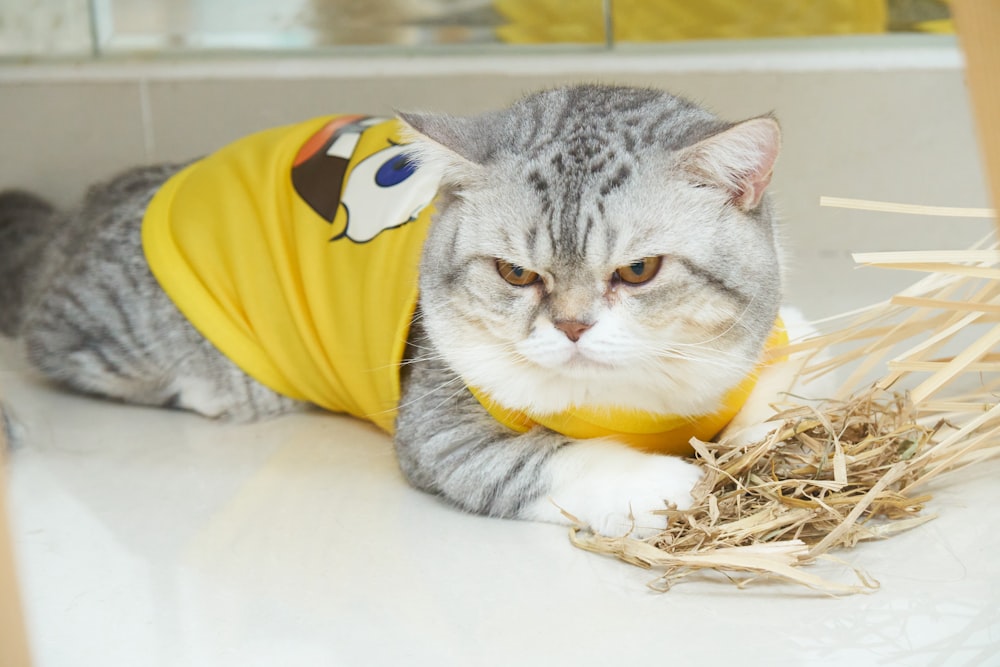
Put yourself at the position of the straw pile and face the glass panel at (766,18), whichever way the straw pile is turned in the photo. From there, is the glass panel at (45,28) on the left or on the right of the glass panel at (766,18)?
left

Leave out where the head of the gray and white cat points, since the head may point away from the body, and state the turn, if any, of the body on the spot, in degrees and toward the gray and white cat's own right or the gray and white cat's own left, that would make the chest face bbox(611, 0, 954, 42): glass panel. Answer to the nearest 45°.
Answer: approximately 90° to the gray and white cat's own left

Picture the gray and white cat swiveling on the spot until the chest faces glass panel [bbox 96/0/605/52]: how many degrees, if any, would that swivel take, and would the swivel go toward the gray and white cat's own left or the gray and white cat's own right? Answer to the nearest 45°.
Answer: approximately 135° to the gray and white cat's own left

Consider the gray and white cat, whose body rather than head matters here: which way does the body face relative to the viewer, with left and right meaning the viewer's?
facing the viewer and to the right of the viewer

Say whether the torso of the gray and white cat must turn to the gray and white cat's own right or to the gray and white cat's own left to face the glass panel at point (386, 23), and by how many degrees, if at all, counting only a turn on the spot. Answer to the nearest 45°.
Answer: approximately 135° to the gray and white cat's own left

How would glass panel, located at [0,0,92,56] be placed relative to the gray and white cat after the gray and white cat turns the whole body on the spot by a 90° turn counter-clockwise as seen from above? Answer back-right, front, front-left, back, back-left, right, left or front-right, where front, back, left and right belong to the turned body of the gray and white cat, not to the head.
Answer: left
